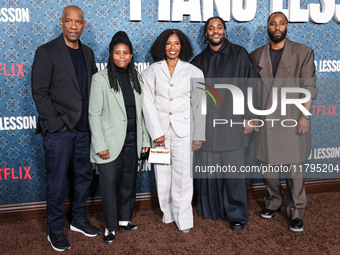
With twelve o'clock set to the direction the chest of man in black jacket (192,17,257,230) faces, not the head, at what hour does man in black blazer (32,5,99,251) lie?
The man in black blazer is roughly at 2 o'clock from the man in black jacket.

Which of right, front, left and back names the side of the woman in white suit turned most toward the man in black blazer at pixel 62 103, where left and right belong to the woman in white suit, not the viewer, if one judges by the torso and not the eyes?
right

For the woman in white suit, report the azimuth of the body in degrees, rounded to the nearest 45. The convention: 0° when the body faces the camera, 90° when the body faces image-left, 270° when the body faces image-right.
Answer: approximately 0°

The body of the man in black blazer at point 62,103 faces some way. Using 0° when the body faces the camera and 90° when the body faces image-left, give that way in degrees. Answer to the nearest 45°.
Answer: approximately 315°

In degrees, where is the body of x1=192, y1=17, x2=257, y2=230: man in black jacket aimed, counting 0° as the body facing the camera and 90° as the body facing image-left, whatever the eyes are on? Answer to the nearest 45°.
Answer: approximately 0°

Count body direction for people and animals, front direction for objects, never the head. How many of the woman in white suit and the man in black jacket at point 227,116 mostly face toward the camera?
2
